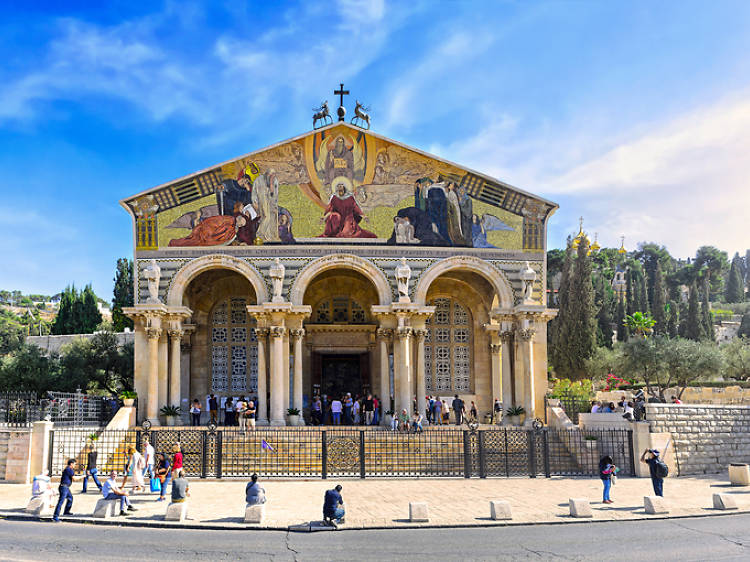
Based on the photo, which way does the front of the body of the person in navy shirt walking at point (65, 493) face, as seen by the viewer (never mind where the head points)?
to the viewer's right

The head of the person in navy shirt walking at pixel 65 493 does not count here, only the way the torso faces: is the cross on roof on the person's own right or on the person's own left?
on the person's own left

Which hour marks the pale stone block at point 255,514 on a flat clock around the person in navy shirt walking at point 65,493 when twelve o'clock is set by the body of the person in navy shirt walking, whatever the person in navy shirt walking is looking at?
The pale stone block is roughly at 1 o'clock from the person in navy shirt walking.

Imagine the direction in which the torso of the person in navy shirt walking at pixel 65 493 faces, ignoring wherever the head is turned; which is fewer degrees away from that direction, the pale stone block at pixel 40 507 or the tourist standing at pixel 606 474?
the tourist standing

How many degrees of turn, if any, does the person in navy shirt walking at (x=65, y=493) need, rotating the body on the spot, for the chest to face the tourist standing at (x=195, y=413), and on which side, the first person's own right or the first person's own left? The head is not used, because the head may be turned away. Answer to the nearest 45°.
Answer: approximately 90° to the first person's own left

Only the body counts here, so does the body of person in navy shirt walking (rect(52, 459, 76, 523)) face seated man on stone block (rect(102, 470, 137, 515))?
yes
